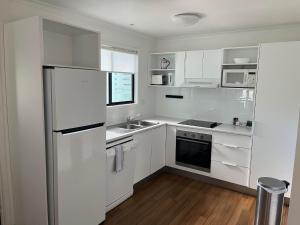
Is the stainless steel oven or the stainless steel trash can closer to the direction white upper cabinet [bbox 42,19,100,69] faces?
the stainless steel trash can

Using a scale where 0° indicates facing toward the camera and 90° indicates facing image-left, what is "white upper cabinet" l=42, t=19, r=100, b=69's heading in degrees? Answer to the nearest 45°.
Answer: approximately 315°

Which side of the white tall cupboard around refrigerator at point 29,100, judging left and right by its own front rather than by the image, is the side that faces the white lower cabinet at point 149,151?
left

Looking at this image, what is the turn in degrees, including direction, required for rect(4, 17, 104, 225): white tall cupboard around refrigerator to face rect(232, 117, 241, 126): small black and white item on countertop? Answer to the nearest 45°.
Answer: approximately 45° to its left
